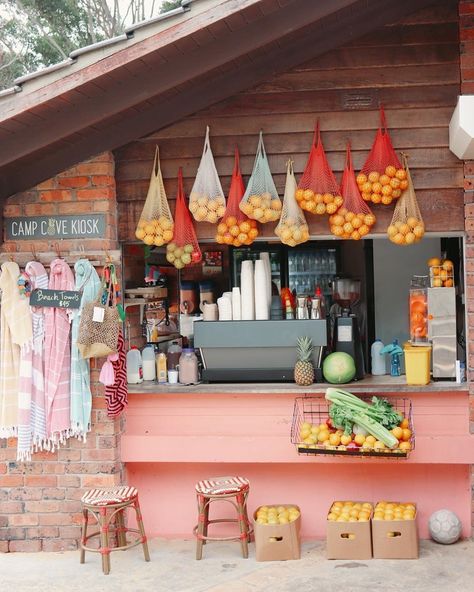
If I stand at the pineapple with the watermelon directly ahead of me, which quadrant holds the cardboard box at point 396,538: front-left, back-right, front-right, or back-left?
front-right

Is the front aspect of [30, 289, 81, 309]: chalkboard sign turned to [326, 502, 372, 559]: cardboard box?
no

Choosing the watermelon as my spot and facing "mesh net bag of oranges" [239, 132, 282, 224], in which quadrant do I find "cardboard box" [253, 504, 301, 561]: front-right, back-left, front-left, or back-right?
front-left

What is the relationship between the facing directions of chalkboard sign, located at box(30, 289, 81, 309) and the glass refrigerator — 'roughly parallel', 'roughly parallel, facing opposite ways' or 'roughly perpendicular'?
roughly parallel

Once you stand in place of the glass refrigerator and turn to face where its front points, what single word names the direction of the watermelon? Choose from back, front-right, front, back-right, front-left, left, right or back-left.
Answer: front

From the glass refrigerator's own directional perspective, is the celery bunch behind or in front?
in front

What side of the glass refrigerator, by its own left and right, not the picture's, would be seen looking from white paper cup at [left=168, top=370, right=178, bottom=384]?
front

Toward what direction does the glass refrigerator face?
toward the camera

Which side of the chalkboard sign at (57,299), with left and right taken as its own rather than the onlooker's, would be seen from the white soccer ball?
left

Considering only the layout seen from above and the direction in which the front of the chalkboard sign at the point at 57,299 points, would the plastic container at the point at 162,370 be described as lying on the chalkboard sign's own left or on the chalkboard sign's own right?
on the chalkboard sign's own left

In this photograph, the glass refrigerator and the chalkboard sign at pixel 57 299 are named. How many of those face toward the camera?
2

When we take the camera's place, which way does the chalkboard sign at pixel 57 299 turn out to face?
facing the viewer

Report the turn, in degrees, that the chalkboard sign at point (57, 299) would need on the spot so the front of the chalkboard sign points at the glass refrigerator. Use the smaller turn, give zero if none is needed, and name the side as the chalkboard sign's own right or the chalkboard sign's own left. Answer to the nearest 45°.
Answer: approximately 135° to the chalkboard sign's own left
